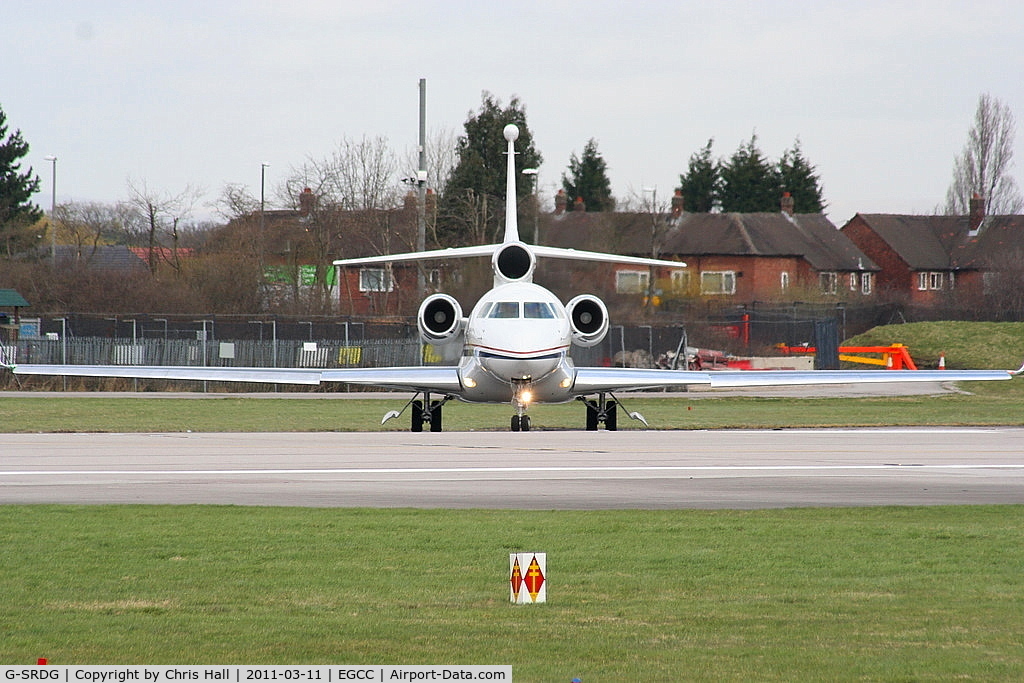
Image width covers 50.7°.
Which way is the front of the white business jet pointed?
toward the camera

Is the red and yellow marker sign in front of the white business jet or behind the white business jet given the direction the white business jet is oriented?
in front
